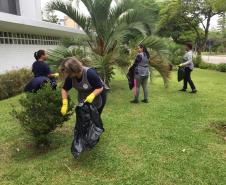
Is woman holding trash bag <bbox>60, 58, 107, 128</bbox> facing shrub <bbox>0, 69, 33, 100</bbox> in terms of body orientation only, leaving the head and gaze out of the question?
no

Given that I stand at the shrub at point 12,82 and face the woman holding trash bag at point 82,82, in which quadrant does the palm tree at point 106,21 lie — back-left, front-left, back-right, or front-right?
front-left

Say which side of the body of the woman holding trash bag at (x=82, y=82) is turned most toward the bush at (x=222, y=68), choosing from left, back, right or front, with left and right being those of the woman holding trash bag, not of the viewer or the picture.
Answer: back

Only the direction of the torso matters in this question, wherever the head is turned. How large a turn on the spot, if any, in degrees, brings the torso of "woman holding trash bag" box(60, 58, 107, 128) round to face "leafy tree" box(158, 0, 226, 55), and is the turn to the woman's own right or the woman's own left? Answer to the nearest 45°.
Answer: approximately 180°

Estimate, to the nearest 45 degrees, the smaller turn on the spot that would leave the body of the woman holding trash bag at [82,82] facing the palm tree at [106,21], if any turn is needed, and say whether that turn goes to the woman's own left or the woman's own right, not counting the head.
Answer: approximately 135° to the woman's own right

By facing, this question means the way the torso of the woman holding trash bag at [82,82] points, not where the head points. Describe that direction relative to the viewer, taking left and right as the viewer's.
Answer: facing the viewer and to the left of the viewer

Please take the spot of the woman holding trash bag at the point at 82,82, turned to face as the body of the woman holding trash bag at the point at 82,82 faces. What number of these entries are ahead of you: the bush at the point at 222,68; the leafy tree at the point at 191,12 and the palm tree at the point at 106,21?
0

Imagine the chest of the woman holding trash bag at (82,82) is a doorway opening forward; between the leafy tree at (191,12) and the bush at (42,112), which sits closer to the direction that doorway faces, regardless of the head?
the bush

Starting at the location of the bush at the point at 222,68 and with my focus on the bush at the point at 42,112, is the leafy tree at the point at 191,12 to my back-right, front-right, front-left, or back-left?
back-right

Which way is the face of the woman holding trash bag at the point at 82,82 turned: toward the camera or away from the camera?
toward the camera
